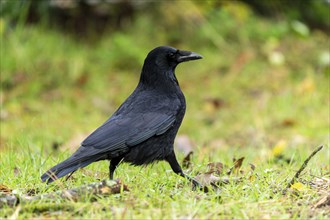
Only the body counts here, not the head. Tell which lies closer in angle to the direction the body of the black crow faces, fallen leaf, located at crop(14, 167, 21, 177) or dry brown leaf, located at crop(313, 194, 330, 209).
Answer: the dry brown leaf

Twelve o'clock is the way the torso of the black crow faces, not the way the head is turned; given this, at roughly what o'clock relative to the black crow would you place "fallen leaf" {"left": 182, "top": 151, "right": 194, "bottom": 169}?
The fallen leaf is roughly at 10 o'clock from the black crow.

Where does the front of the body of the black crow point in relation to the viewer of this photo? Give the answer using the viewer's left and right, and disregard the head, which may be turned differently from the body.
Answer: facing to the right of the viewer

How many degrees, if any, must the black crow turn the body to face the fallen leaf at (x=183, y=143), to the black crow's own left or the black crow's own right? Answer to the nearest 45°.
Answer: approximately 90° to the black crow's own left

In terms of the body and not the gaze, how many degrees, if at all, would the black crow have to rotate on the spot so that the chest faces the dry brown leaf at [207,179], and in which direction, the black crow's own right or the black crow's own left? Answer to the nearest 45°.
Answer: approximately 45° to the black crow's own right

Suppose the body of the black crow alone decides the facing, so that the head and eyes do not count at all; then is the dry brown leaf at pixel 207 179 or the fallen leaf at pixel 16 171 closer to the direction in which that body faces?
the dry brown leaf

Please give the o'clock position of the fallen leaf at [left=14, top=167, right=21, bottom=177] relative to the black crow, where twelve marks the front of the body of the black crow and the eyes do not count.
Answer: The fallen leaf is roughly at 6 o'clock from the black crow.

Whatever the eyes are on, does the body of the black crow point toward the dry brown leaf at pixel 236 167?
yes

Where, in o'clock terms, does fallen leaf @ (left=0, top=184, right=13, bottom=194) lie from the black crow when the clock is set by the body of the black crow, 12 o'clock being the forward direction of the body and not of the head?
The fallen leaf is roughly at 5 o'clock from the black crow.

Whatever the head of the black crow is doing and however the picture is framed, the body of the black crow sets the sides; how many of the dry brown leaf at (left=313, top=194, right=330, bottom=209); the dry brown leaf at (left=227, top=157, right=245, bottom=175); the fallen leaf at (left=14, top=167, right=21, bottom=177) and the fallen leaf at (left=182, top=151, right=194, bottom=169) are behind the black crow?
1

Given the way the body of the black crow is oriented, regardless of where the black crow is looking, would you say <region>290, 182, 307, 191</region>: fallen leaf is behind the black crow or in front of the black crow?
in front

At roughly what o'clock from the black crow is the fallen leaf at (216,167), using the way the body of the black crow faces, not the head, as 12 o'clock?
The fallen leaf is roughly at 12 o'clock from the black crow.

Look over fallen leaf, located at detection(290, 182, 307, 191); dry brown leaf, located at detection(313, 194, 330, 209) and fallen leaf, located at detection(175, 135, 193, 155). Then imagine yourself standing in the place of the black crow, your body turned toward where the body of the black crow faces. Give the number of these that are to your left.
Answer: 1
